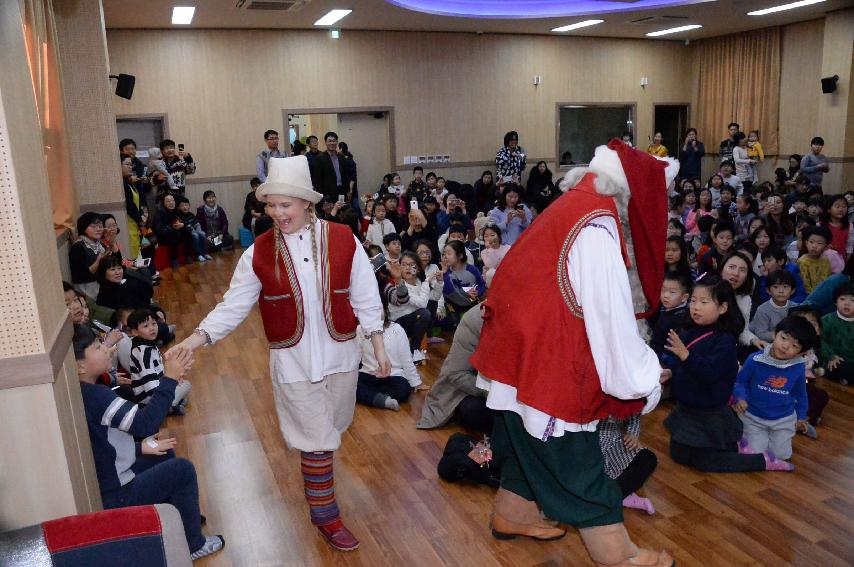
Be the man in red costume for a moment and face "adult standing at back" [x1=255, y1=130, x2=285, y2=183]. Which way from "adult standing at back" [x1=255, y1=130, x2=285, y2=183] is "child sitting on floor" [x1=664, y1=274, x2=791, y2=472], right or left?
right

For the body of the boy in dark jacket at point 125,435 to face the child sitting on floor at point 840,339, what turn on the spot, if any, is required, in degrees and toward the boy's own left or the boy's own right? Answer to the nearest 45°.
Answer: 0° — they already face them

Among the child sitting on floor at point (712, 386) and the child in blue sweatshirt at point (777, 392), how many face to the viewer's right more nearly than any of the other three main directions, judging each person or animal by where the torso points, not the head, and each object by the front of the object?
0

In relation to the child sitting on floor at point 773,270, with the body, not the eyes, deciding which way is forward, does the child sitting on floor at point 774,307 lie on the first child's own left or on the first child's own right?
on the first child's own left

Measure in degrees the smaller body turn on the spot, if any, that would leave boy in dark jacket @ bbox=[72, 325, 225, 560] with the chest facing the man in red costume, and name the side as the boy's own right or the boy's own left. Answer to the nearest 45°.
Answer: approximately 45° to the boy's own right

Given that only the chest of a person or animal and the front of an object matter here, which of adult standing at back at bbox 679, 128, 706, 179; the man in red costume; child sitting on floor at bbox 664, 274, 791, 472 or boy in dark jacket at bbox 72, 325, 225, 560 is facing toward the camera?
the adult standing at back

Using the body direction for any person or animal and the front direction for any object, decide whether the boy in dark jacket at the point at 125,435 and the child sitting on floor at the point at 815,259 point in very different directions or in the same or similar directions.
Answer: very different directions

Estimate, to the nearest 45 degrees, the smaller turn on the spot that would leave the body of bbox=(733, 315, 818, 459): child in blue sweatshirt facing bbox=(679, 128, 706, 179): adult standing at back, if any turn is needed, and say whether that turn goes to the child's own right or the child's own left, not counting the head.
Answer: approximately 180°

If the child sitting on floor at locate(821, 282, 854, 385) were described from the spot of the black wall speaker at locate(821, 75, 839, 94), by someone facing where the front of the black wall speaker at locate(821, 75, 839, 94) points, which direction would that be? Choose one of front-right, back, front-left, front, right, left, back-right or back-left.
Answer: front-left

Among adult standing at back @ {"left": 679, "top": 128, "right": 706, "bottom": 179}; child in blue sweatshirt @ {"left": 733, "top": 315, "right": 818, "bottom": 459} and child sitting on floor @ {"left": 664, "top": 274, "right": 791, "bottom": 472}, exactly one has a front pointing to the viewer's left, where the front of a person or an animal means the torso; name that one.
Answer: the child sitting on floor

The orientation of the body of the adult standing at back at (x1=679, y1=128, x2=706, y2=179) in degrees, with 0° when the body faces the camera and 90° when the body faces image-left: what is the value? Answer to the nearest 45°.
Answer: approximately 0°

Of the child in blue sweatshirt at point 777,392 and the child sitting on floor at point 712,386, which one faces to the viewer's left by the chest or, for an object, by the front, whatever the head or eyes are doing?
the child sitting on floor

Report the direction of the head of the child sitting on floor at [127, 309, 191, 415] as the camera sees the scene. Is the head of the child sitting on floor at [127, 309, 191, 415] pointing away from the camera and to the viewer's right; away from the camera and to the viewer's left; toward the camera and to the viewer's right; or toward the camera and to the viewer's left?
toward the camera and to the viewer's right

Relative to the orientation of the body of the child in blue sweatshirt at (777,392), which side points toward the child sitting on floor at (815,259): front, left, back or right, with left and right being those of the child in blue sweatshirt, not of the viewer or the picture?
back

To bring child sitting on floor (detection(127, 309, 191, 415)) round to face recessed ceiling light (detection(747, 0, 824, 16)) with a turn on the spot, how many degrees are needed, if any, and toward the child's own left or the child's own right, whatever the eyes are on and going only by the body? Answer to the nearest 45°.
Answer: approximately 90° to the child's own left

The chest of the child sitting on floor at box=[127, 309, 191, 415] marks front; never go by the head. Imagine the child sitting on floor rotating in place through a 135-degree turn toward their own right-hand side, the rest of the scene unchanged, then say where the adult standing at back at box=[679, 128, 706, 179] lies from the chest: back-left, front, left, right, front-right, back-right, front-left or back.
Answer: back-right

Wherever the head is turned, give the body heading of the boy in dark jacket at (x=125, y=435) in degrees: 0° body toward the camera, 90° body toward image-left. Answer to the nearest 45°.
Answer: approximately 270°
